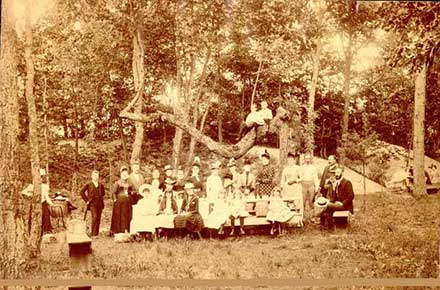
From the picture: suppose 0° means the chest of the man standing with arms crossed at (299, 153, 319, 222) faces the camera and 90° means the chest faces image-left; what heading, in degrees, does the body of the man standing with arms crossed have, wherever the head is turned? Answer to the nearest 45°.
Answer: approximately 0°

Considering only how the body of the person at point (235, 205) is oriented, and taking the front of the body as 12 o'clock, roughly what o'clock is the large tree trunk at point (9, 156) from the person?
The large tree trunk is roughly at 3 o'clock from the person.

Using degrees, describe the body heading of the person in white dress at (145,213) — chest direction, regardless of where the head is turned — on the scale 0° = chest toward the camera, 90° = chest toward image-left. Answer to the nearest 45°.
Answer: approximately 0°

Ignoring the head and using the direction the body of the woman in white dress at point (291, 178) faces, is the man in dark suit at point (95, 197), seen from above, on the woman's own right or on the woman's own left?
on the woman's own right

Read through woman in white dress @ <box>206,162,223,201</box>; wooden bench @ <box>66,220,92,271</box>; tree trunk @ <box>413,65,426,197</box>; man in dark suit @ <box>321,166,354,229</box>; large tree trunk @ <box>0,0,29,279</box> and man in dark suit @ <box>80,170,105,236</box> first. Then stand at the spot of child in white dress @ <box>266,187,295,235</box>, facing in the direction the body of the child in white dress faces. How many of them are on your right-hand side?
4
